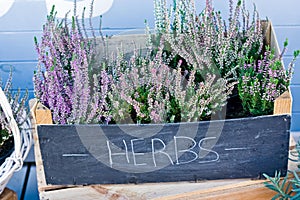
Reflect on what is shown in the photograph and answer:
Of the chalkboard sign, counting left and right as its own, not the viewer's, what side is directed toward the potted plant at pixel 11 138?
right

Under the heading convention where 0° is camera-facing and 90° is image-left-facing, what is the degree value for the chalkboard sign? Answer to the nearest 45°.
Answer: approximately 0°
